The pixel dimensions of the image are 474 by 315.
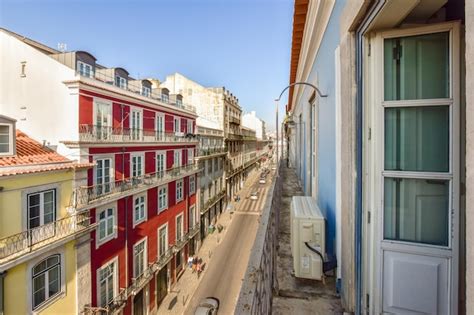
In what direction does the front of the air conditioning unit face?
to the viewer's left

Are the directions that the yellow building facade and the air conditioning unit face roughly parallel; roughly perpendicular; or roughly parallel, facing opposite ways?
roughly parallel, facing opposite ways

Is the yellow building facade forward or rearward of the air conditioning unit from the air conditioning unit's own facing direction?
forward

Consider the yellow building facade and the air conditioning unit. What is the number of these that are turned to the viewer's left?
1

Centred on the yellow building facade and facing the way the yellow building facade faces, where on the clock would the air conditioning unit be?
The air conditioning unit is roughly at 1 o'clock from the yellow building facade.

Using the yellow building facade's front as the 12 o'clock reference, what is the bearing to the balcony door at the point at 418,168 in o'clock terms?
The balcony door is roughly at 1 o'clock from the yellow building facade.

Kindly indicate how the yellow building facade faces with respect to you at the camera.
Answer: facing the viewer and to the right of the viewer

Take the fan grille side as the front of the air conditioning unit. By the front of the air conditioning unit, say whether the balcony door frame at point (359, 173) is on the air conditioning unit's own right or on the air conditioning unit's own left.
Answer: on the air conditioning unit's own left

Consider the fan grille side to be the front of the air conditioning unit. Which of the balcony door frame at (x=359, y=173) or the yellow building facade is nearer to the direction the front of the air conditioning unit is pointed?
the yellow building facade

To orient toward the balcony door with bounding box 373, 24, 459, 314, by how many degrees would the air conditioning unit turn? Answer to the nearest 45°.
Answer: approximately 135° to its left
